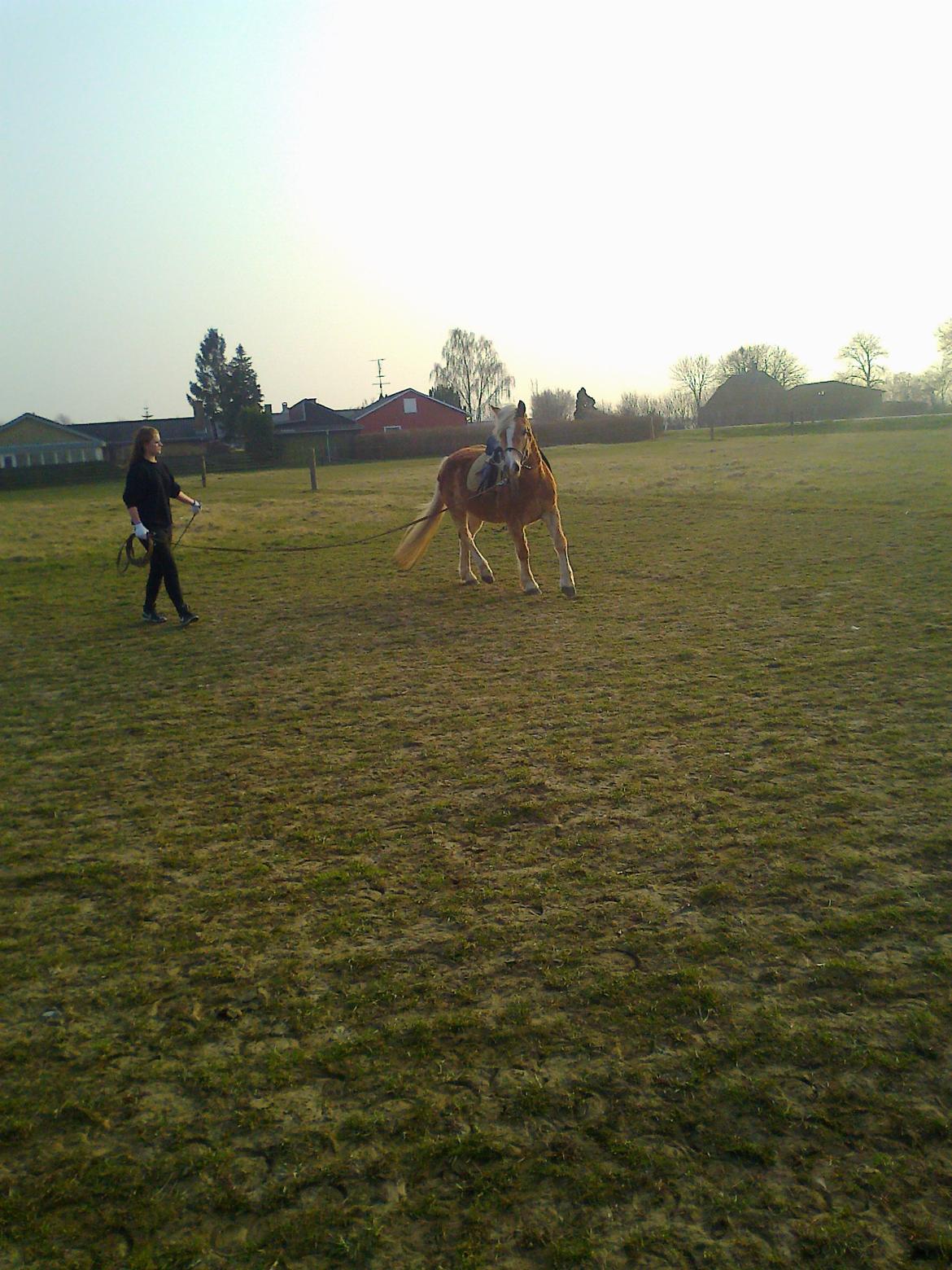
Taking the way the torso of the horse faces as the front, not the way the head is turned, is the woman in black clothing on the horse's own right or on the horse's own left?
on the horse's own right

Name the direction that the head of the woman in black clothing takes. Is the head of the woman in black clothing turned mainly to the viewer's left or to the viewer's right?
to the viewer's right

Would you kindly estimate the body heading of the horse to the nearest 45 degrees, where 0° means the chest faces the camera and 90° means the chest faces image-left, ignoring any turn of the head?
approximately 315°
